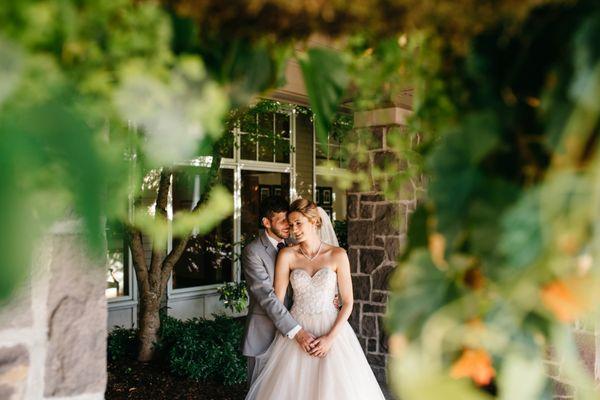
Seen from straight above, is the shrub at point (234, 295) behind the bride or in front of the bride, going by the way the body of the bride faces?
behind

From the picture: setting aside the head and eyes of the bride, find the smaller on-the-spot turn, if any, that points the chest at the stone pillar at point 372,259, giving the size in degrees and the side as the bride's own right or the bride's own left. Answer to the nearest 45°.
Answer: approximately 135° to the bride's own left

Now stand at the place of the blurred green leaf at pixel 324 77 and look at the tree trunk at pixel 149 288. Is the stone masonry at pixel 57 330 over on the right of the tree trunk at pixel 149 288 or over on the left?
left

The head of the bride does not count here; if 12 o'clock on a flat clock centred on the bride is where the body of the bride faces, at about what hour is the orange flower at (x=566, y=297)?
The orange flower is roughly at 12 o'clock from the bride.

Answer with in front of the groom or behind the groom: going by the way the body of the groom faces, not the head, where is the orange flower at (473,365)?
in front

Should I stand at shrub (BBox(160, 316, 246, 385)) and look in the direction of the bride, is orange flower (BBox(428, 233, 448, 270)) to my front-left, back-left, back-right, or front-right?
front-right

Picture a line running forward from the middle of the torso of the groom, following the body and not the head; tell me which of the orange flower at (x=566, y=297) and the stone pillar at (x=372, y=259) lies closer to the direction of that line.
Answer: the orange flower

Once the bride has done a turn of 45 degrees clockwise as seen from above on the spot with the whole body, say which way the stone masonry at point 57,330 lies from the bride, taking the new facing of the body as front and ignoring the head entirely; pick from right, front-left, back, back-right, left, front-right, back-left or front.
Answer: front-left

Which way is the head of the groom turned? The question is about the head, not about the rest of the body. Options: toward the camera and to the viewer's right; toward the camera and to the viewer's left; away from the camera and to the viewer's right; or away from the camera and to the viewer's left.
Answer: toward the camera and to the viewer's right

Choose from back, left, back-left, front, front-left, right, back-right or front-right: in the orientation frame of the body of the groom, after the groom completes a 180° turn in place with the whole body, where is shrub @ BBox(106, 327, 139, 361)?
front

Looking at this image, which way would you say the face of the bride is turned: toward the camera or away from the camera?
toward the camera

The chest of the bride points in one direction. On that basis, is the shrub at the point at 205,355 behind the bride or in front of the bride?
behind

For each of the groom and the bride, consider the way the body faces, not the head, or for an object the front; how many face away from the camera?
0

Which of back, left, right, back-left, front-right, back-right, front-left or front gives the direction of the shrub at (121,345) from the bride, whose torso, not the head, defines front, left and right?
back-right

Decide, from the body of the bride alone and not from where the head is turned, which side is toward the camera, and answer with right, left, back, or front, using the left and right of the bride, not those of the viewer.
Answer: front

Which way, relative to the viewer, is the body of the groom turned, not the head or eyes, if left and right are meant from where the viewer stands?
facing the viewer and to the right of the viewer

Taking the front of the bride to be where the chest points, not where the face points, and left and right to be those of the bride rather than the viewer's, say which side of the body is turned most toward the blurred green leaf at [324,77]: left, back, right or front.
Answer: front

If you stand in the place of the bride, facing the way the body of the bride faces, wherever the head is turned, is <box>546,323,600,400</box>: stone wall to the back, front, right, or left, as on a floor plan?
left
